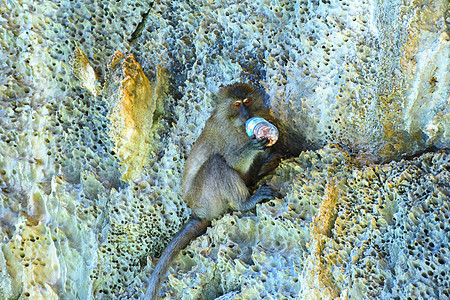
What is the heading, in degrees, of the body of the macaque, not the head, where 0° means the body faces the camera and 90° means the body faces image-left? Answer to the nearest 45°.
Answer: approximately 270°
